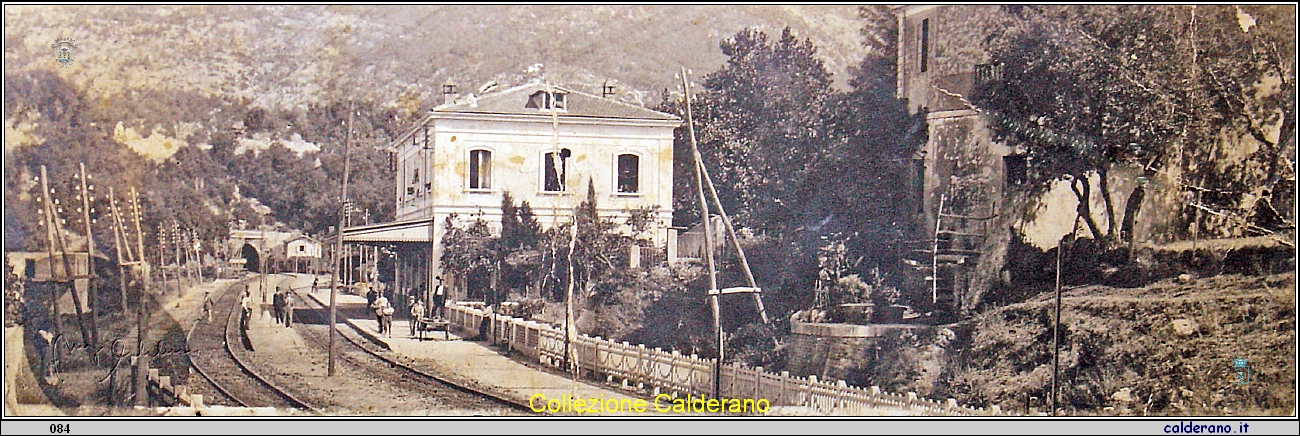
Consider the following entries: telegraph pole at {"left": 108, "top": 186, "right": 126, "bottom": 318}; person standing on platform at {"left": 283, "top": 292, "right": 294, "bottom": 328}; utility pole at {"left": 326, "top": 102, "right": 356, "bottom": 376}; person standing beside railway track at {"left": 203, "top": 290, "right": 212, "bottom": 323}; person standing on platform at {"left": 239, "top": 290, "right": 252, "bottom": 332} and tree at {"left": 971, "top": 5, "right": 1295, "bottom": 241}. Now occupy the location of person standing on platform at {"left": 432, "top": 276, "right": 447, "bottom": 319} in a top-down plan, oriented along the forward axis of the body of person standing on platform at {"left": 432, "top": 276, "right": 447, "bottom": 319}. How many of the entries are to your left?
1

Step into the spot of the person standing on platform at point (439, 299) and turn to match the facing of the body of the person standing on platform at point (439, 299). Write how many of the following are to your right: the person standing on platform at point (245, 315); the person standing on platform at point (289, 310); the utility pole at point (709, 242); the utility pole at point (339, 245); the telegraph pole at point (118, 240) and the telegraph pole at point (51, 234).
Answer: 5

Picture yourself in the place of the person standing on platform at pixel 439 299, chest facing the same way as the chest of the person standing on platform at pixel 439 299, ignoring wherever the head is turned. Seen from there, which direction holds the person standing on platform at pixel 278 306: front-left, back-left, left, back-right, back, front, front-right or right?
right

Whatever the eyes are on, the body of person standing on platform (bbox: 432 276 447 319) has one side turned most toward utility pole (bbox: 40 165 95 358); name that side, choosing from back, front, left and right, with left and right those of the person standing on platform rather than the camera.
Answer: right

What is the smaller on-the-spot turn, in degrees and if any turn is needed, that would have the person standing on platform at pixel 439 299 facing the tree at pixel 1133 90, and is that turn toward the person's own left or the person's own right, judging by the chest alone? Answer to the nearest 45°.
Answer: approximately 90° to the person's own left

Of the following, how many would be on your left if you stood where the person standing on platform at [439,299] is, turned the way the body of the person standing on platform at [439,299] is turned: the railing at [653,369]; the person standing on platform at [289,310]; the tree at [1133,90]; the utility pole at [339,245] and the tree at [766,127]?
3

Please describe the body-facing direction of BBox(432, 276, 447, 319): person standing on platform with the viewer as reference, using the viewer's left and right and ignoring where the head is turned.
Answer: facing the viewer

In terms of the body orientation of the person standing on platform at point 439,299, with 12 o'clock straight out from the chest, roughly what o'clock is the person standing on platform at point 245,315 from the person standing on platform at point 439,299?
the person standing on platform at point 245,315 is roughly at 3 o'clock from the person standing on platform at point 439,299.

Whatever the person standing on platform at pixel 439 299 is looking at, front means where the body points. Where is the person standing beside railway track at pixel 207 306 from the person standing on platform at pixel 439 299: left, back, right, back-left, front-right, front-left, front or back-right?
right
